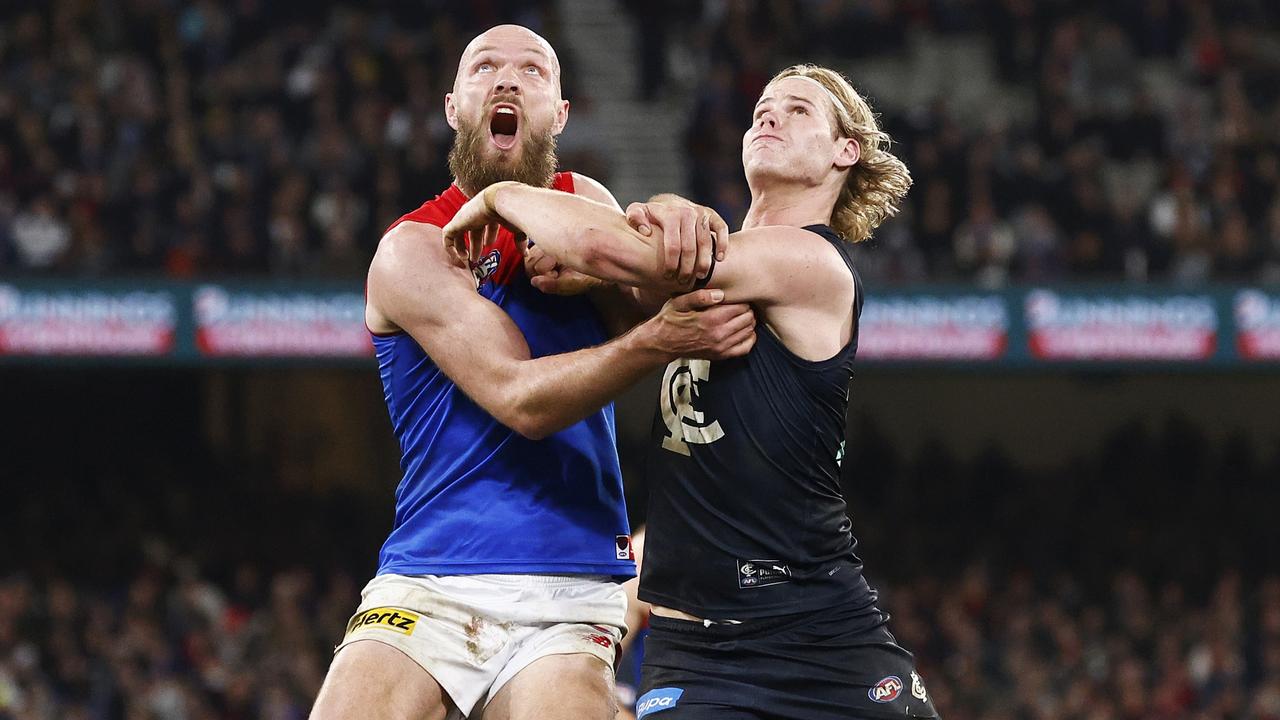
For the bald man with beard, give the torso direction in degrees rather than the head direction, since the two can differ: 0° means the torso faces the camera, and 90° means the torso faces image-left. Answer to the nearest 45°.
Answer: approximately 0°

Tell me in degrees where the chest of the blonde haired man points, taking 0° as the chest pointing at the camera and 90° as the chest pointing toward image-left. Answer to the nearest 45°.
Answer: approximately 45°
